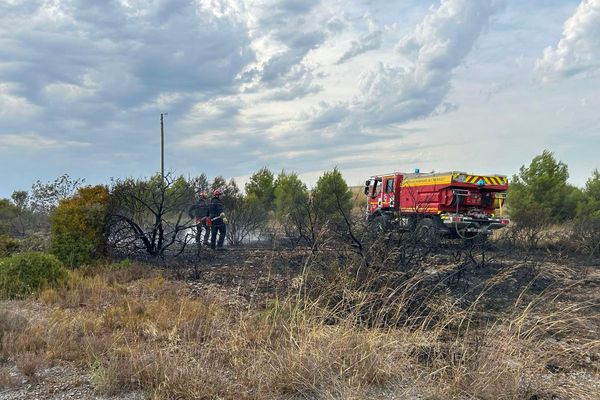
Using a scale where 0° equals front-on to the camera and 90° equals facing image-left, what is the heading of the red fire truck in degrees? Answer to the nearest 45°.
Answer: approximately 135°

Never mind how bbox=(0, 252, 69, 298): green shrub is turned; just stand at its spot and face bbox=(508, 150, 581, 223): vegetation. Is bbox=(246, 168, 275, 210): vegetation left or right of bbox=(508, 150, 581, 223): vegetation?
left

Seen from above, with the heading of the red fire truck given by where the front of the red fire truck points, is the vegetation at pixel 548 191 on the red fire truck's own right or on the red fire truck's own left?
on the red fire truck's own right

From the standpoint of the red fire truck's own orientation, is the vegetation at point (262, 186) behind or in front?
in front
